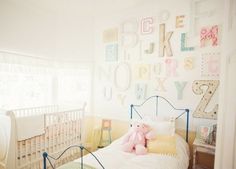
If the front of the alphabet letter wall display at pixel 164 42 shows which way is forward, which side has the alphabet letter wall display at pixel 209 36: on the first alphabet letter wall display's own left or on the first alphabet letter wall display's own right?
on the first alphabet letter wall display's own left

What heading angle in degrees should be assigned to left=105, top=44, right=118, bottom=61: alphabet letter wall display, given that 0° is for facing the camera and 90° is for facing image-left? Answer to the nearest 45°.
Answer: approximately 0°

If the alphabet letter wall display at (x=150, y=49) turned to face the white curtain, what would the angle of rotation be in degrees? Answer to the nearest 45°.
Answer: approximately 45° to its right

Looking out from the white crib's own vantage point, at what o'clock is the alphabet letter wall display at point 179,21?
The alphabet letter wall display is roughly at 11 o'clock from the white crib.

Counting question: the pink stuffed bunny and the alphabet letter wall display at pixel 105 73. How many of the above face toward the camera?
2

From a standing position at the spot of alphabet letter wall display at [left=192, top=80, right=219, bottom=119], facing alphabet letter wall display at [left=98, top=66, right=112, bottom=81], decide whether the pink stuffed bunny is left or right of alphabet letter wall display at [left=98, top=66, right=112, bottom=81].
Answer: left

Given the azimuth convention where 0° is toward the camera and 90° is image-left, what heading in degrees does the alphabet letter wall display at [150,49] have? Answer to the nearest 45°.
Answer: approximately 45°

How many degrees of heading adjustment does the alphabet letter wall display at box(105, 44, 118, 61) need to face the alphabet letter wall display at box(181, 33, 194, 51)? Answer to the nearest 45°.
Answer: approximately 45° to its left

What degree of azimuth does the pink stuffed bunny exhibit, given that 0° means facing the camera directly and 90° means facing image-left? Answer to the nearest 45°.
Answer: approximately 0°
